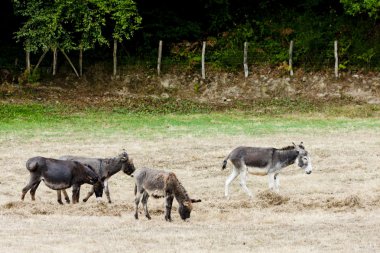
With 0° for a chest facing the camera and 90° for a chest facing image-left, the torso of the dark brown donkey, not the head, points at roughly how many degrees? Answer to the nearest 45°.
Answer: approximately 270°

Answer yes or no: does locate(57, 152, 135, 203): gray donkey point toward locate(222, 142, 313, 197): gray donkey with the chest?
yes

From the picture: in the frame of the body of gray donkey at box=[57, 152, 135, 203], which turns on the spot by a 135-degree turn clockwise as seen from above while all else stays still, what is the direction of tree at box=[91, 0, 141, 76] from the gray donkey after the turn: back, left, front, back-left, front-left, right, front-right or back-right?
back-right

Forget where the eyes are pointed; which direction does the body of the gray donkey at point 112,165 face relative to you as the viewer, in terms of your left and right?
facing to the right of the viewer

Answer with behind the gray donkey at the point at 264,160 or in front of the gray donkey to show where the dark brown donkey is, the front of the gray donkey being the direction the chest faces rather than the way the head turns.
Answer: behind

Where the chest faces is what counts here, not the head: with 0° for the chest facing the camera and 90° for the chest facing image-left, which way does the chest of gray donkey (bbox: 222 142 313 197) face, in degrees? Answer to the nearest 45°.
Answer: approximately 270°

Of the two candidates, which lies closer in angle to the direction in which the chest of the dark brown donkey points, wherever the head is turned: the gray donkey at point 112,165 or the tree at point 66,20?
the gray donkey

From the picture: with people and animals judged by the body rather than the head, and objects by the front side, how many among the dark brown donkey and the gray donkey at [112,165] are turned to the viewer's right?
2

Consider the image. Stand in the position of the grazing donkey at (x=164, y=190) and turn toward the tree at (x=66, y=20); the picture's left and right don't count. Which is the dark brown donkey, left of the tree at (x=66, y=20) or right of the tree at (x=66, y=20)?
left
